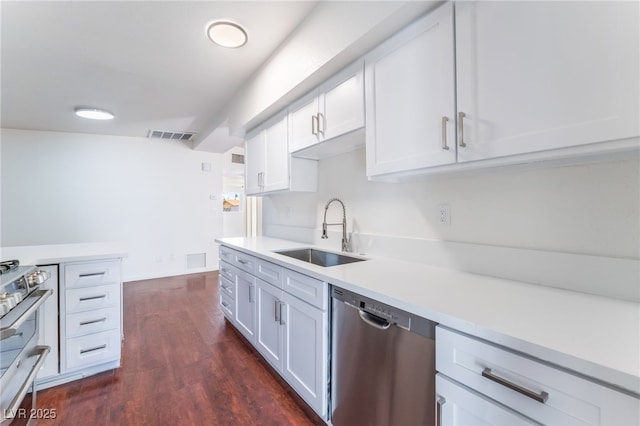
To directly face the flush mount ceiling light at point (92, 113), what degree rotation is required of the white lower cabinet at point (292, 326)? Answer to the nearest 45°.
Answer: approximately 90° to its right

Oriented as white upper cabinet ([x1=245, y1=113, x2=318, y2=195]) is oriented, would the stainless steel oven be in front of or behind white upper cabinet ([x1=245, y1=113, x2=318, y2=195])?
in front

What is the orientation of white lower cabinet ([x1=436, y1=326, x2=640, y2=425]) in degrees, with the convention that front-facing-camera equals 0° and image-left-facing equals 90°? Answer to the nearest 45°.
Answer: approximately 45°

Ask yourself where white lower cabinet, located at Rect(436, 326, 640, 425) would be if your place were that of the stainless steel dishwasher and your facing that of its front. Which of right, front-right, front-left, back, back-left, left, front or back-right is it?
left

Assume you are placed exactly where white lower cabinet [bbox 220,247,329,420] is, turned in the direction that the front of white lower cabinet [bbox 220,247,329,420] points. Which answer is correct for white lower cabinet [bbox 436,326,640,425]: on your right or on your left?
on your left

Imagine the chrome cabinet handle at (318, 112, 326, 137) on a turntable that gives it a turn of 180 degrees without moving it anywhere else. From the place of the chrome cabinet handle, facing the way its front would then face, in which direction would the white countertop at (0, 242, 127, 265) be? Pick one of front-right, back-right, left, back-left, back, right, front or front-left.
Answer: back-left
